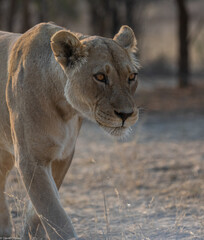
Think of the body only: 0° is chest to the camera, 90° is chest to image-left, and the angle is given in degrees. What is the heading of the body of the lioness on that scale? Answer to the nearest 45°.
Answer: approximately 315°

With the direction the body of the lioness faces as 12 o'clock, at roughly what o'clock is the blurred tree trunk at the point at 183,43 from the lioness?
The blurred tree trunk is roughly at 8 o'clock from the lioness.
